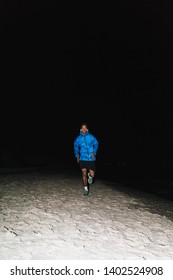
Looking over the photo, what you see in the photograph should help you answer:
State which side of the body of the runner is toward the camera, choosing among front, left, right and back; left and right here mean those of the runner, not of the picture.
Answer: front
